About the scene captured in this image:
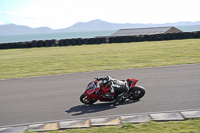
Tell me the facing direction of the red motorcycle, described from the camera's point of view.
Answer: facing to the left of the viewer

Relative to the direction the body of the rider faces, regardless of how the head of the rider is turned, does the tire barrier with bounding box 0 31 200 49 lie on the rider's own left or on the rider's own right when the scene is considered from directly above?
on the rider's own right

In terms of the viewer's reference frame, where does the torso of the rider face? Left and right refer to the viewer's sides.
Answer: facing to the left of the viewer
